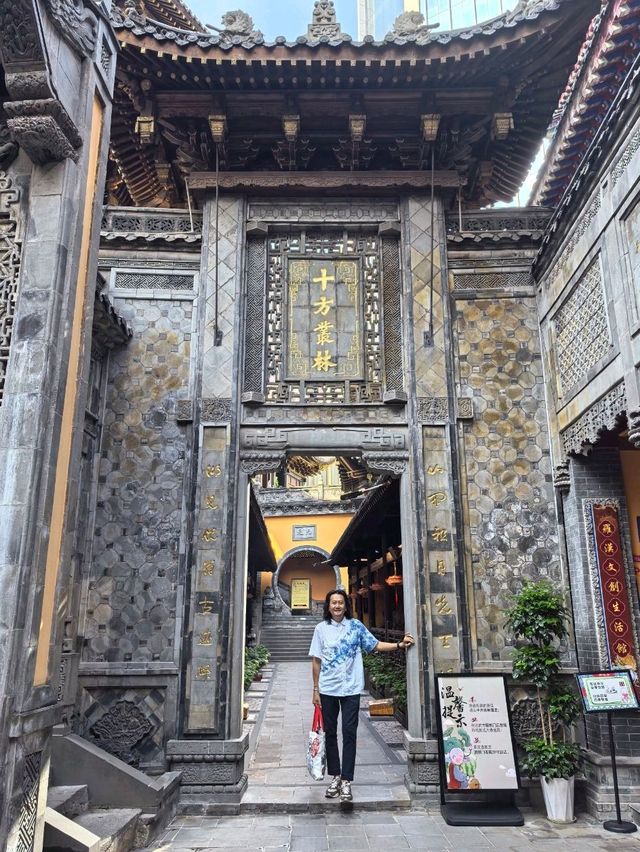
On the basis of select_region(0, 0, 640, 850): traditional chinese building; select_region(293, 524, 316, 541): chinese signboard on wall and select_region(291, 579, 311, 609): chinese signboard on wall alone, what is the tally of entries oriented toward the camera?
3

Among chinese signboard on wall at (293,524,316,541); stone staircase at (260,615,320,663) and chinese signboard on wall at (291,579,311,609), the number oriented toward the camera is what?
3

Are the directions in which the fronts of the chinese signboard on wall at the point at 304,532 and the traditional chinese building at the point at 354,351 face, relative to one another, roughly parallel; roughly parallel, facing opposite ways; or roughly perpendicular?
roughly parallel

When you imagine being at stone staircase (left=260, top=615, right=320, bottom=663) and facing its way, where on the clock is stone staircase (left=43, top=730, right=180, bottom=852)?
stone staircase (left=43, top=730, right=180, bottom=852) is roughly at 12 o'clock from stone staircase (left=260, top=615, right=320, bottom=663).

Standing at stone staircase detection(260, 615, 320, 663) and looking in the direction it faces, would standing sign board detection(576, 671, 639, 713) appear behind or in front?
in front

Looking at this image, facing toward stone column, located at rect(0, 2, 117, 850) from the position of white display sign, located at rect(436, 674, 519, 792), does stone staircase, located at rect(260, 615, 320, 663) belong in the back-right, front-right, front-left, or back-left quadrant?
back-right

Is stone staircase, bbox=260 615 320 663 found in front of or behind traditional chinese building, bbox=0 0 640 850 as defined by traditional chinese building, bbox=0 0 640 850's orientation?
behind

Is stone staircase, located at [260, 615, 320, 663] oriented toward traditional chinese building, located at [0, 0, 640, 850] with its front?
yes

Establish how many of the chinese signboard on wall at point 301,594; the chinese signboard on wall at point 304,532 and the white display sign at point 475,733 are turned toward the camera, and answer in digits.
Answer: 3

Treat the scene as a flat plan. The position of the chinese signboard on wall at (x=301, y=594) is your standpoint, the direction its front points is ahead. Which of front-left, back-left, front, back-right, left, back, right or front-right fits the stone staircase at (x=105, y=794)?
front

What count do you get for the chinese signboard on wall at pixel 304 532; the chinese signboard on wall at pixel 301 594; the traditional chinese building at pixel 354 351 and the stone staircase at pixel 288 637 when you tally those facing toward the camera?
4

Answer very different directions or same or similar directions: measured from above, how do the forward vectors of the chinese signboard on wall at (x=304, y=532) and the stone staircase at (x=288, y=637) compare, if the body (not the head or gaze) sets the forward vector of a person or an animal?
same or similar directions

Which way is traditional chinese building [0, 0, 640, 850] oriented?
toward the camera

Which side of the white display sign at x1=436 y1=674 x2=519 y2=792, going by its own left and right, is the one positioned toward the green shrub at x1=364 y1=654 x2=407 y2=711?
back

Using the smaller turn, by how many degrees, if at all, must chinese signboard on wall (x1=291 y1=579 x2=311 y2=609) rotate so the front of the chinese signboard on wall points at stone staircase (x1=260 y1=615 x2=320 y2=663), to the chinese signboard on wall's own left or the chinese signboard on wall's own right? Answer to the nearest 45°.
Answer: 0° — it already faces it

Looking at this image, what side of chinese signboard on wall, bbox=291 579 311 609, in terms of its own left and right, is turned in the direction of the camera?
front

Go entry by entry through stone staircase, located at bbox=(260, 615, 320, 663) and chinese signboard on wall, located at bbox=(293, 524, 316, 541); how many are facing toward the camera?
2
